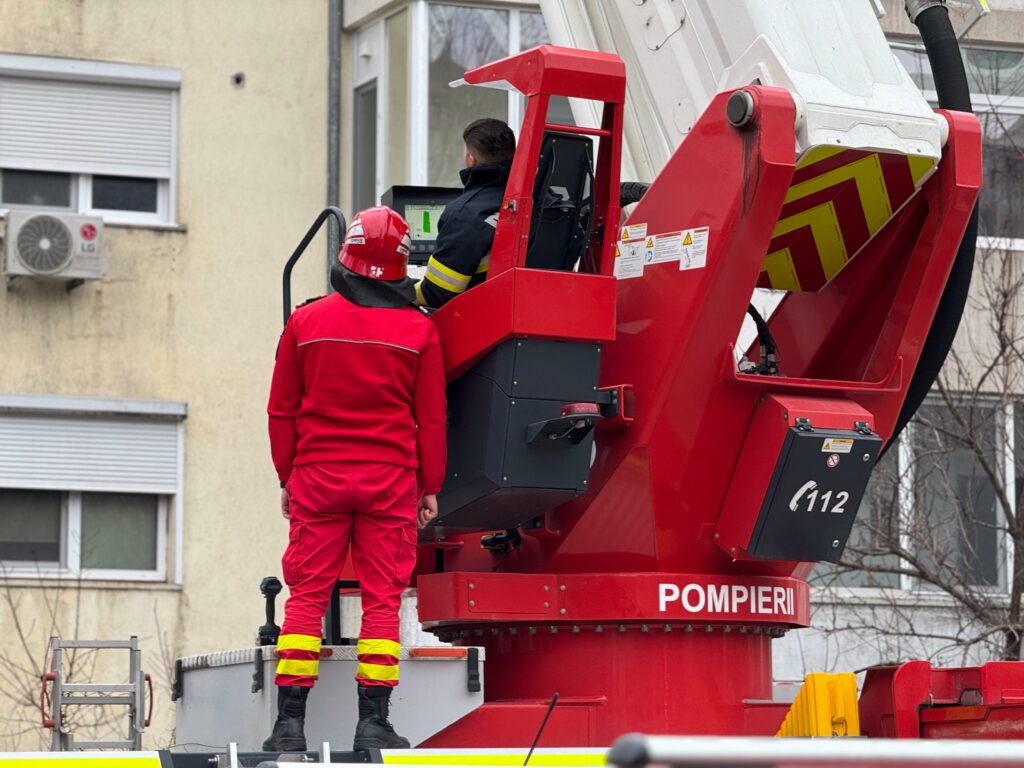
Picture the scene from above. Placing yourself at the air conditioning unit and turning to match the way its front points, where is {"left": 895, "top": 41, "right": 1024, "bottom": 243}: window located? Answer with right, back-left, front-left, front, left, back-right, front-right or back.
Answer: left

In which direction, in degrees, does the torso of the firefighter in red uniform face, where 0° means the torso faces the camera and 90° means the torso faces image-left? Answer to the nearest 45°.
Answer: approximately 180°

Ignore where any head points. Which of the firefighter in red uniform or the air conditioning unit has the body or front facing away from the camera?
the firefighter in red uniform

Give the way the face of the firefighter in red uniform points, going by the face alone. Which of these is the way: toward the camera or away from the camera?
away from the camera

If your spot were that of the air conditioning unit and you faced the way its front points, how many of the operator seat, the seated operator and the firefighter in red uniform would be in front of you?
3

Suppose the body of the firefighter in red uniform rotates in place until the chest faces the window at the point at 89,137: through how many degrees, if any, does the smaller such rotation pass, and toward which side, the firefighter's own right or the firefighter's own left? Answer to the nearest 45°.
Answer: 0° — they already face it

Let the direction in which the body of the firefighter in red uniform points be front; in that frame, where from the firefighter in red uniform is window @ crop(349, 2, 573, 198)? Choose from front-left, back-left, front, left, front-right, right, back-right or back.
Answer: front

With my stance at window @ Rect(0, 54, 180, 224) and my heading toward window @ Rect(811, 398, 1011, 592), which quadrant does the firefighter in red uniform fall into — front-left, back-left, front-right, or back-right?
front-right

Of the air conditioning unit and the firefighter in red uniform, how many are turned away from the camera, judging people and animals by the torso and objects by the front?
1

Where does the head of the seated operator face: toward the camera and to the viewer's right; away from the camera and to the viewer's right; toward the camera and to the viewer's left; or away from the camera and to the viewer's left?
away from the camera and to the viewer's left

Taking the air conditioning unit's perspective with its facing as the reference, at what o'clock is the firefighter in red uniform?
The firefighter in red uniform is roughly at 12 o'clock from the air conditioning unit.

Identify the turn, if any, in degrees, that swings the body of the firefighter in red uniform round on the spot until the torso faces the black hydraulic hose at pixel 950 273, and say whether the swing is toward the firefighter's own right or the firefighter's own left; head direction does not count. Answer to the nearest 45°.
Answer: approximately 90° to the firefighter's own right

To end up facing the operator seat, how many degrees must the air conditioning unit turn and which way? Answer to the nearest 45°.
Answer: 0° — it already faces it

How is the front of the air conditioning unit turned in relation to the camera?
facing the viewer
